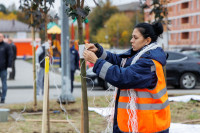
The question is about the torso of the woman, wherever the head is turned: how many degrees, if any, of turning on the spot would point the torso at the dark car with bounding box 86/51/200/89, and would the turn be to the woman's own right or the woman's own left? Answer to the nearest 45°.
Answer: approximately 90° to the woman's own right

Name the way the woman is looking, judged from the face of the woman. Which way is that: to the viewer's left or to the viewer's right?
to the viewer's left

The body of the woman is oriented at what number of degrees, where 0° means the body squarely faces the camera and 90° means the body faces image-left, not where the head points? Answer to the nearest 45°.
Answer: approximately 90°
